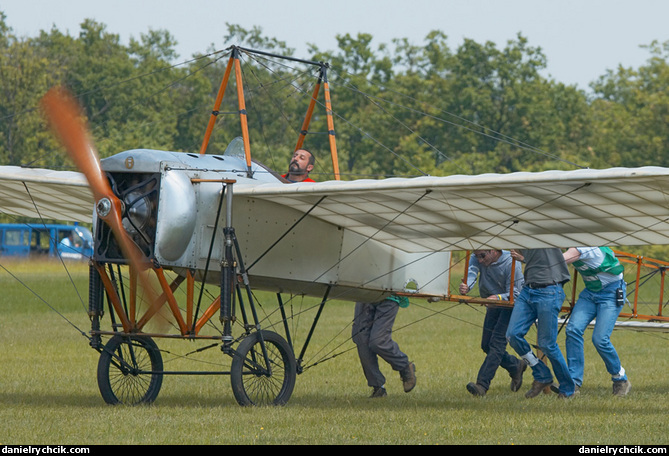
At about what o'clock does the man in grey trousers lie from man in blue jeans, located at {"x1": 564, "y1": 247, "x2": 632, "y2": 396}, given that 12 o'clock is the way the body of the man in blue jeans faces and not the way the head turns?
The man in grey trousers is roughly at 1 o'clock from the man in blue jeans.

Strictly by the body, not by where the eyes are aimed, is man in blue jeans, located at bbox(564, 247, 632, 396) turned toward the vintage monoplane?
yes

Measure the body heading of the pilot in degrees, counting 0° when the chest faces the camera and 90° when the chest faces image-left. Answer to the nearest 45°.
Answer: approximately 45°

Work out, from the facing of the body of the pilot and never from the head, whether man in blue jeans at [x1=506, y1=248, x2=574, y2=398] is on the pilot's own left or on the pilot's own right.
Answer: on the pilot's own left

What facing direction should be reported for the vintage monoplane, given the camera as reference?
facing the viewer and to the left of the viewer

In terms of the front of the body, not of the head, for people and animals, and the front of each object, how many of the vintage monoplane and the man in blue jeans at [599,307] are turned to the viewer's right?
0

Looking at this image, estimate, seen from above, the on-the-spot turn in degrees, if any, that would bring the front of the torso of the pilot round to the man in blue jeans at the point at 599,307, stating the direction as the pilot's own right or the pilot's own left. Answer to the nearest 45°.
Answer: approximately 135° to the pilot's own left

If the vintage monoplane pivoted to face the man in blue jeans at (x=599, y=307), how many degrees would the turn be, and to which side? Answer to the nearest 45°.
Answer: approximately 135° to its left

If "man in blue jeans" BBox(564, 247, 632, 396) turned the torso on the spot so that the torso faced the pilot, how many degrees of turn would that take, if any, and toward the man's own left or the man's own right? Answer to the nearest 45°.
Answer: approximately 45° to the man's own right

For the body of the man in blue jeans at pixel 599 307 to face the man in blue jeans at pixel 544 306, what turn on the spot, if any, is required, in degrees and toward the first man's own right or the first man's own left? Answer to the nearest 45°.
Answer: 0° — they already face them

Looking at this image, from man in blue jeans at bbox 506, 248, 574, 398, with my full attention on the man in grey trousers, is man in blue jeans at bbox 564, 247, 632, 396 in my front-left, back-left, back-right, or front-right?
back-right
